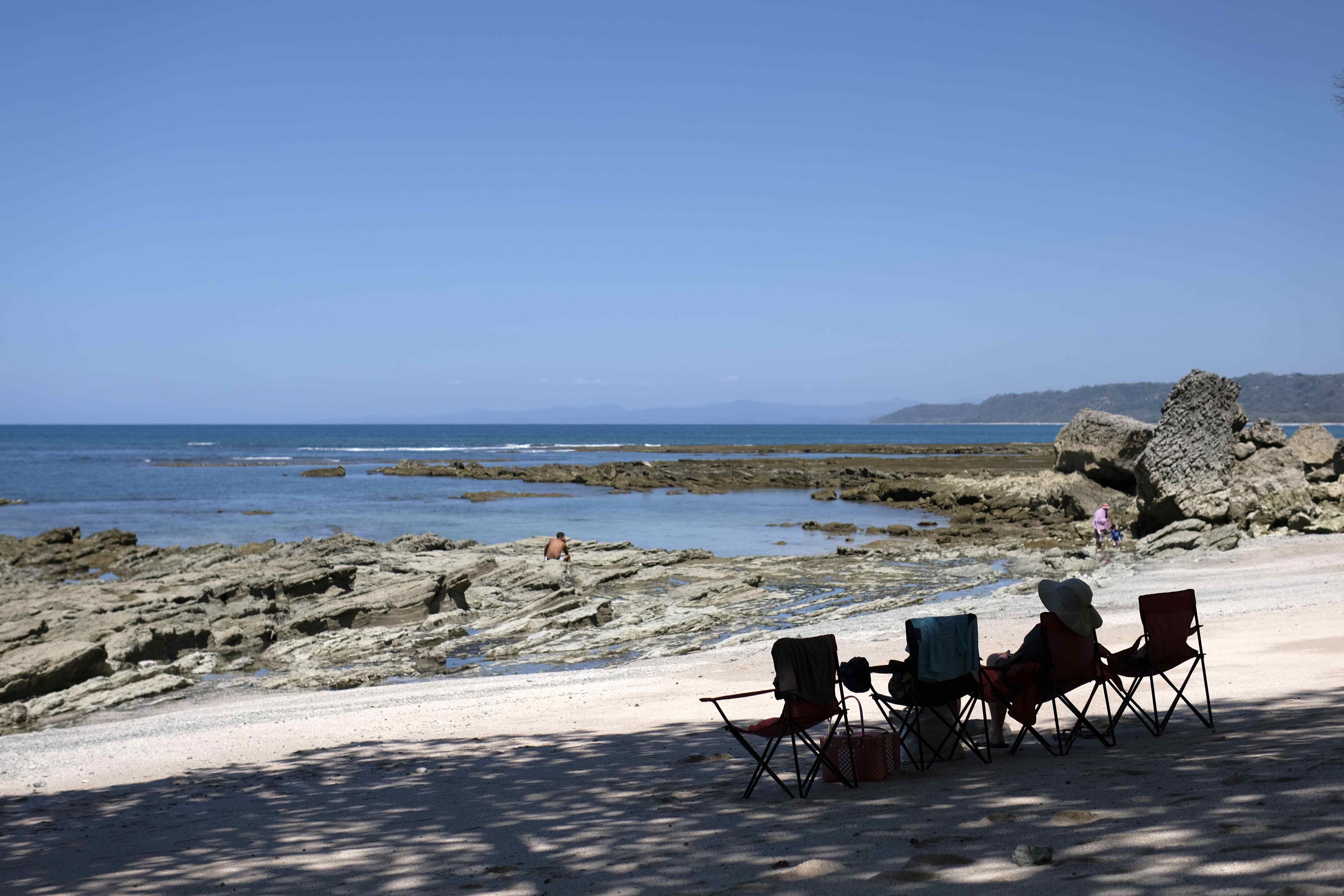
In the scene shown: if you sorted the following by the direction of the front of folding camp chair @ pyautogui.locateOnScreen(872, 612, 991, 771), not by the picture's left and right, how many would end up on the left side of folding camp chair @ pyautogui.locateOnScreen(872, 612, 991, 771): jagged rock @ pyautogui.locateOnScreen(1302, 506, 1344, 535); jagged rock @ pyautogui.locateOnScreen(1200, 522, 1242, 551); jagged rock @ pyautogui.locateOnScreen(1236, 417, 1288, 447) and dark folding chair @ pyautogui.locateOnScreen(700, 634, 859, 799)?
1

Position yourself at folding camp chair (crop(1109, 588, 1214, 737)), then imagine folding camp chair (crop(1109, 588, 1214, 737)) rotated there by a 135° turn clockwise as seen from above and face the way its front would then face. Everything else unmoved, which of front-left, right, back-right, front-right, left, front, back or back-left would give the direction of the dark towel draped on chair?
back-right

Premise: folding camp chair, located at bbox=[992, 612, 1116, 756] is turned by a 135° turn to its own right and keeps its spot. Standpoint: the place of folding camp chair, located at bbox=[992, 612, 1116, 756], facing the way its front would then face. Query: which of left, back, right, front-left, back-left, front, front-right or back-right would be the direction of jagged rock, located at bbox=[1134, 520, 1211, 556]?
left

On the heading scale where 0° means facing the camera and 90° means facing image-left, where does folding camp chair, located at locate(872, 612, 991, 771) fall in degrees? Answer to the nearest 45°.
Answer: approximately 135°

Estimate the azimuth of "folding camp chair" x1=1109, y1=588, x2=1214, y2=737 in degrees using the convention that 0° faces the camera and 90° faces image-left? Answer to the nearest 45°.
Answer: approximately 135°

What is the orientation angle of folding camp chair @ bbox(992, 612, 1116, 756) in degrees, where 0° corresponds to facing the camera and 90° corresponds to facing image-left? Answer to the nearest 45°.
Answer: approximately 135°

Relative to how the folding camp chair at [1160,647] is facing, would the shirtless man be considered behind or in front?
in front

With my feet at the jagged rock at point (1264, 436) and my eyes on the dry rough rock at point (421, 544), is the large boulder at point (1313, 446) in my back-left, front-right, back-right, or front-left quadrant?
back-left

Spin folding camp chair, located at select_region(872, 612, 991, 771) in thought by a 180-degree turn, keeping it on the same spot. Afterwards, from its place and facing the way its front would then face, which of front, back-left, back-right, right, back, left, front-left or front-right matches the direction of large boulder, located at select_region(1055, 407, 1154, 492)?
back-left
